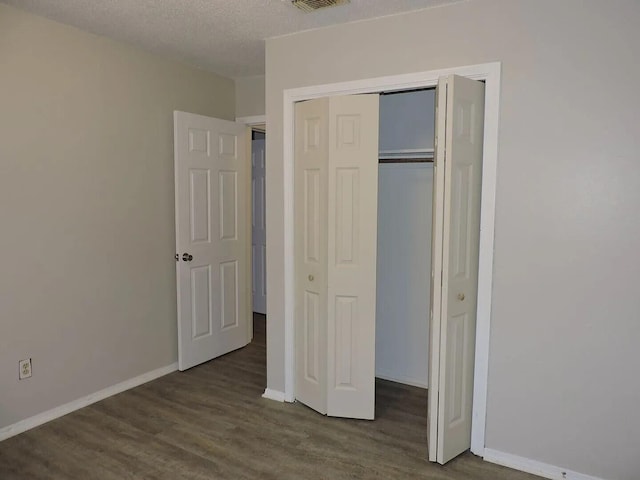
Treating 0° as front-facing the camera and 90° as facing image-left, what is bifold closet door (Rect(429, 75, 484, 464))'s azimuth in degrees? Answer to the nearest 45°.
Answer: approximately 315°

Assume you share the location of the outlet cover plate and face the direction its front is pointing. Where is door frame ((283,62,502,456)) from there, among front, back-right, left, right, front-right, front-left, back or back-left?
front

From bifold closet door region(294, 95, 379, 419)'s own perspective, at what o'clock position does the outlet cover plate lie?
The outlet cover plate is roughly at 1 o'clock from the bifold closet door.

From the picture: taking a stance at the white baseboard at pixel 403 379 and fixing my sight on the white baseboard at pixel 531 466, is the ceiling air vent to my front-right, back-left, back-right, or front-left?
front-right

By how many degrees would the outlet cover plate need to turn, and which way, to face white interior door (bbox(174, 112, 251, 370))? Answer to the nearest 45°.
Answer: approximately 45° to its left

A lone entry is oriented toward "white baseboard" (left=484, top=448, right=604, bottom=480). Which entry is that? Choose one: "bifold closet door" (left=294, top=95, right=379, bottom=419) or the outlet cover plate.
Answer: the outlet cover plate

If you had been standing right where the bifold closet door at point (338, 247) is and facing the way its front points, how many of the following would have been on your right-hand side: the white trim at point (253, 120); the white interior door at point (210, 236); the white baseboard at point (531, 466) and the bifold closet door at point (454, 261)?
2

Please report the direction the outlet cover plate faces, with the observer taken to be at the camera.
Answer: facing the viewer and to the right of the viewer

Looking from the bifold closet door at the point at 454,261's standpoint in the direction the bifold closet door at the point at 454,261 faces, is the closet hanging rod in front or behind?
behind

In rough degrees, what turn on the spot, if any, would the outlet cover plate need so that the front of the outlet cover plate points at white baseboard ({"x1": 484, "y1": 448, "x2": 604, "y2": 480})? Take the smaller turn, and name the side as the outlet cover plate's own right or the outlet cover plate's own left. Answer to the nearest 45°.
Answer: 0° — it already faces it

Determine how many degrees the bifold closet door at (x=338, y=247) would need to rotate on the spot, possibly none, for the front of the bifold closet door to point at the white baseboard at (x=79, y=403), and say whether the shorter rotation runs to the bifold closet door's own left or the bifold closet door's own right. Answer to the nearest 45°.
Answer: approximately 45° to the bifold closet door's own right

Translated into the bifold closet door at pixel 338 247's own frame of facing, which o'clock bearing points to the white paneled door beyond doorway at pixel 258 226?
The white paneled door beyond doorway is roughly at 4 o'clock from the bifold closet door.

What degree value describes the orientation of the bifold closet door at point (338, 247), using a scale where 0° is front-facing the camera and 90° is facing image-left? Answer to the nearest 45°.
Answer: approximately 45°
